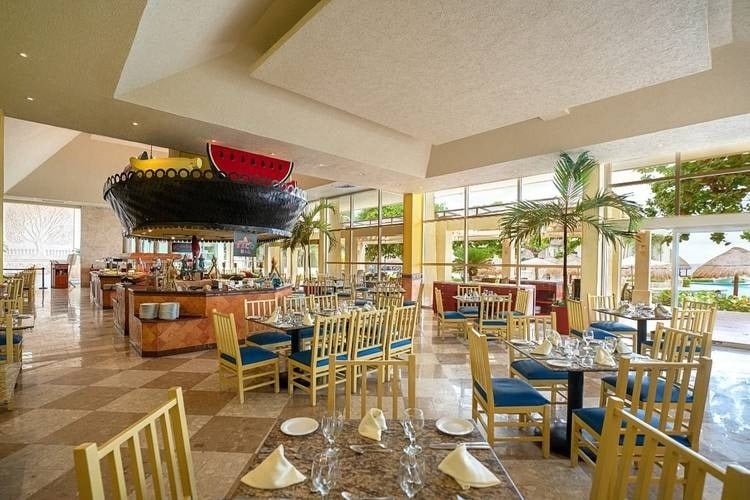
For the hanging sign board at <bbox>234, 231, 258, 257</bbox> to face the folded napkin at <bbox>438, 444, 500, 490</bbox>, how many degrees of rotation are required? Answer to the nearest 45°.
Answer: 0° — it already faces it

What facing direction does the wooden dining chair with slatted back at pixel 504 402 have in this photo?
to the viewer's right

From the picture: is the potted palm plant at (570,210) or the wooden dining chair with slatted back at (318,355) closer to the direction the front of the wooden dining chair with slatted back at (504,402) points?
the potted palm plant

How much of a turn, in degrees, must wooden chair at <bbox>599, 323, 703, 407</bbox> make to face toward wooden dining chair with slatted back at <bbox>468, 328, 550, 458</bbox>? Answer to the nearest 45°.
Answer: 0° — it already faces it

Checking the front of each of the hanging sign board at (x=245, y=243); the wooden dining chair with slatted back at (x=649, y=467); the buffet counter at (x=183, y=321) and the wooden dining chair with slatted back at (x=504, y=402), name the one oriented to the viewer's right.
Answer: the wooden dining chair with slatted back at (x=504, y=402)

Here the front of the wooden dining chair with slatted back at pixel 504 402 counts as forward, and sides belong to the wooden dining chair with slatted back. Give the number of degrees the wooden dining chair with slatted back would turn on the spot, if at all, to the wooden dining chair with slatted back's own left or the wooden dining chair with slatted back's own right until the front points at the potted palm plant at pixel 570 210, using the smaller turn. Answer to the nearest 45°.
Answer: approximately 90° to the wooden dining chair with slatted back's own left

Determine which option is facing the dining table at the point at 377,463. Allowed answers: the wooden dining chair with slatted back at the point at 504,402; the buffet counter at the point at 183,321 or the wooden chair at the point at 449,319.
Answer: the buffet counter

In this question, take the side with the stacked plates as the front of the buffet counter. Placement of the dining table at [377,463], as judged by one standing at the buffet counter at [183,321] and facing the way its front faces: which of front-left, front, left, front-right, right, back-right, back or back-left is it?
front

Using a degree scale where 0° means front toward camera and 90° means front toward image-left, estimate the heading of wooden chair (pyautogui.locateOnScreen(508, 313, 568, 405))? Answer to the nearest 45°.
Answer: approximately 315°

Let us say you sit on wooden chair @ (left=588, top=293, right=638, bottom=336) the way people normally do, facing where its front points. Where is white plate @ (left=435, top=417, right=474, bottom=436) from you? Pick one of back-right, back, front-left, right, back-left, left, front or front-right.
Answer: front-right

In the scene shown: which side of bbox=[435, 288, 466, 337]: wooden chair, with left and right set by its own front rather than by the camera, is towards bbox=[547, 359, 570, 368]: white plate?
right

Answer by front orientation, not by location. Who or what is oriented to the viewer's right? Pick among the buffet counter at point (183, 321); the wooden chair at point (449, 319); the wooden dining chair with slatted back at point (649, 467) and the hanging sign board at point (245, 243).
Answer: the wooden chair

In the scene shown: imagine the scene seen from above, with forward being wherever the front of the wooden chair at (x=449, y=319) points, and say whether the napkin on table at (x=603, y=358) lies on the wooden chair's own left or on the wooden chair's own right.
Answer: on the wooden chair's own right

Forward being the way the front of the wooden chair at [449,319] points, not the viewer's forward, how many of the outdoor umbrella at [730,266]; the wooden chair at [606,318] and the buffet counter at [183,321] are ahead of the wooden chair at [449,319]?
2

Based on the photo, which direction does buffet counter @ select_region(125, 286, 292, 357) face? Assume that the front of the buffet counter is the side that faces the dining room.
toward the camera

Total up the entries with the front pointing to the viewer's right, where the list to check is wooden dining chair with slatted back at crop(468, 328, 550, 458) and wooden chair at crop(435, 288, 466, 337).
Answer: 2

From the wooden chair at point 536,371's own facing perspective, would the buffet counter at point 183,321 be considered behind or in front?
behind

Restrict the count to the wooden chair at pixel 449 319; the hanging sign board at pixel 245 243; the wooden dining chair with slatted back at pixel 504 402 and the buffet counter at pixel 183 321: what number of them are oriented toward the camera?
2
